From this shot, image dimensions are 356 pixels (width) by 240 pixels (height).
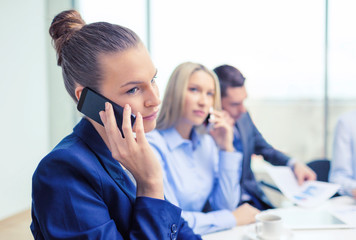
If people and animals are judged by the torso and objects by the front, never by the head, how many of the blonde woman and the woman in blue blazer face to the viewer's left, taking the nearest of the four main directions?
0

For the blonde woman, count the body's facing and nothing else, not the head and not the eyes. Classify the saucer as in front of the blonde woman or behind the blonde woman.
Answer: in front

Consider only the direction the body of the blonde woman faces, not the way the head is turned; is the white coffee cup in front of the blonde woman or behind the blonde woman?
in front

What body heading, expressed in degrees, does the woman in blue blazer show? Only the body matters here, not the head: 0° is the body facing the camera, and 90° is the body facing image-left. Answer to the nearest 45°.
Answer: approximately 315°

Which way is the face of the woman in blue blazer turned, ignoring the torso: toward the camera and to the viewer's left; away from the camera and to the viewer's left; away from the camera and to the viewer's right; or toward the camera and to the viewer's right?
toward the camera and to the viewer's right
